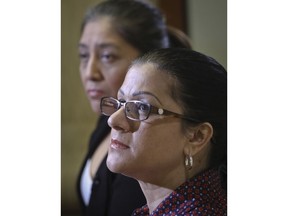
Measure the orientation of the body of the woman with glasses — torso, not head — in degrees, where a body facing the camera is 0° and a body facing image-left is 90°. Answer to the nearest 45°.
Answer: approximately 45°

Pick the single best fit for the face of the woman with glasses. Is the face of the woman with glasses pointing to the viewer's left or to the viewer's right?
to the viewer's left

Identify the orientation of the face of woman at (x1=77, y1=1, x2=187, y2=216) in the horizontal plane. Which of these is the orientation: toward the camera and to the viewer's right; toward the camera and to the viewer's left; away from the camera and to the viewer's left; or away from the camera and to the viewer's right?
toward the camera and to the viewer's left

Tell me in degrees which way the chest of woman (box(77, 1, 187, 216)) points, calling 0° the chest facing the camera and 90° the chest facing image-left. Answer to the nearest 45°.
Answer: approximately 45°

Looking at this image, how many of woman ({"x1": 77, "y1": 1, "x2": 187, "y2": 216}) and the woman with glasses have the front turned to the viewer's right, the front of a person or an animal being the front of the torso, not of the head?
0
